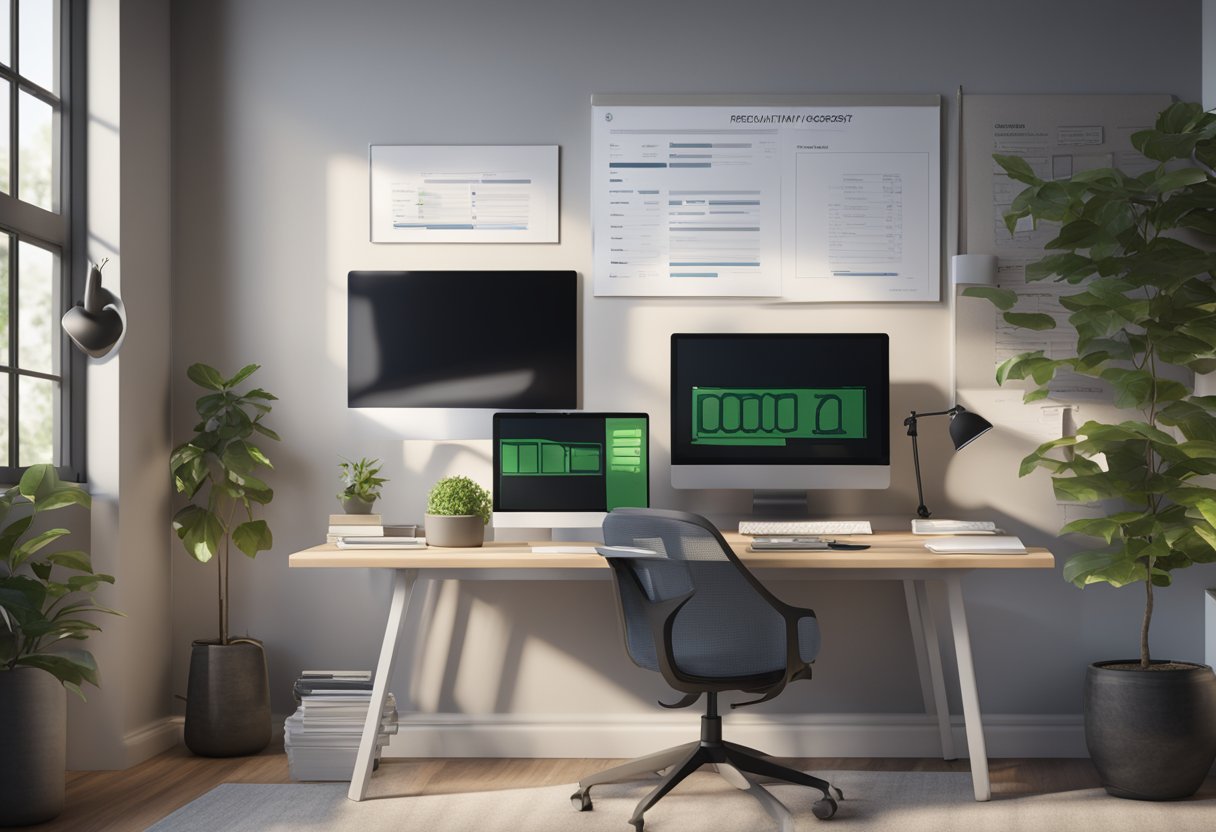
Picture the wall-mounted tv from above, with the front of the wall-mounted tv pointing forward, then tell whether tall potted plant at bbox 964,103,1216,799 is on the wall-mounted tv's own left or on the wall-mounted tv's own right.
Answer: on the wall-mounted tv's own left

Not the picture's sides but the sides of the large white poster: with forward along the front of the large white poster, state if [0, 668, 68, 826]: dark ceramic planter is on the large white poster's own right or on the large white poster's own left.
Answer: on the large white poster's own right

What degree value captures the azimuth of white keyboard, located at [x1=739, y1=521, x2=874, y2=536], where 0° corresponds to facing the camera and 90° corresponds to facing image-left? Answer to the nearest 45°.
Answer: approximately 0°

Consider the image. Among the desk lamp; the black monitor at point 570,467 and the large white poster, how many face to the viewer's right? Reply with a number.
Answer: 1

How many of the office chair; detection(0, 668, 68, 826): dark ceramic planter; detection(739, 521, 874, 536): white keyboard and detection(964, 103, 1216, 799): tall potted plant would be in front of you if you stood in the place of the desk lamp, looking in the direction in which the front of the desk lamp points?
1

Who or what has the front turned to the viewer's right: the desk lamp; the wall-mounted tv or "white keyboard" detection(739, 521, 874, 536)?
the desk lamp

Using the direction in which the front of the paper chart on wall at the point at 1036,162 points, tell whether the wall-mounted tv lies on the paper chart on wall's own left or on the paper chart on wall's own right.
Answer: on the paper chart on wall's own right

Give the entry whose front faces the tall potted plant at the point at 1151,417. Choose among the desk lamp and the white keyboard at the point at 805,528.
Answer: the desk lamp

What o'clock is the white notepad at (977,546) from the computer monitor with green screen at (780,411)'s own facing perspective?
The white notepad is roughly at 10 o'clock from the computer monitor with green screen.

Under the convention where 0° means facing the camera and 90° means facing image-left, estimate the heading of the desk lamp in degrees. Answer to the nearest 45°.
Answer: approximately 270°
